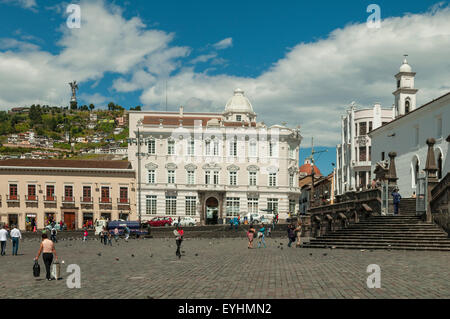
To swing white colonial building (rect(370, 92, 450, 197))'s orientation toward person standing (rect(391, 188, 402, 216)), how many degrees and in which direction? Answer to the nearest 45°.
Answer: approximately 45° to its left

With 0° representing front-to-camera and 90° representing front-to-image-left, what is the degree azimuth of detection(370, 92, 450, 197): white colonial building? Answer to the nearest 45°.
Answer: approximately 45°
